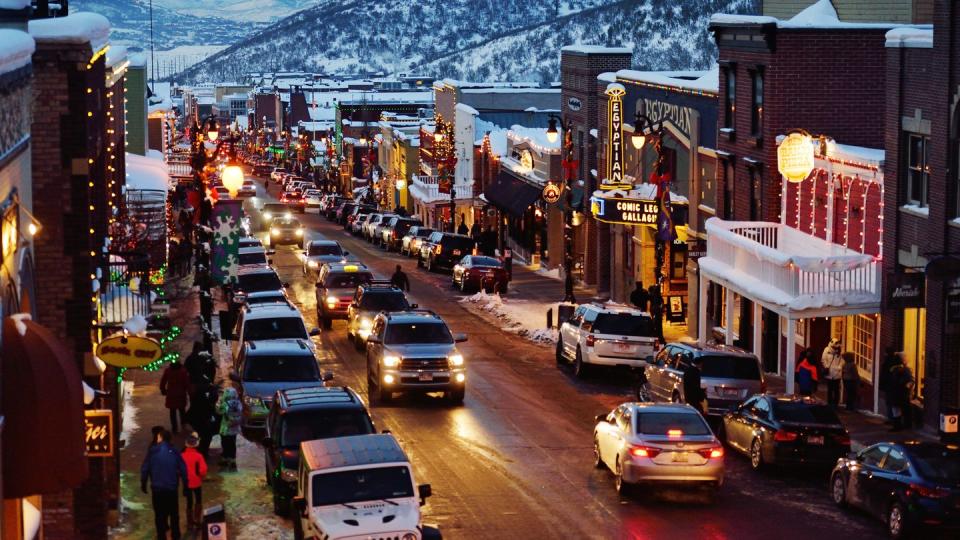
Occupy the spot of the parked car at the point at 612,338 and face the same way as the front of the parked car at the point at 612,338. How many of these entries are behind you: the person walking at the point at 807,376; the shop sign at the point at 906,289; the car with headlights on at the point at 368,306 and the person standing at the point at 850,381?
3

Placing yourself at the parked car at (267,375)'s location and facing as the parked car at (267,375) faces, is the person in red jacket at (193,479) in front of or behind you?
in front

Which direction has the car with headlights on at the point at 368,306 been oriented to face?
toward the camera

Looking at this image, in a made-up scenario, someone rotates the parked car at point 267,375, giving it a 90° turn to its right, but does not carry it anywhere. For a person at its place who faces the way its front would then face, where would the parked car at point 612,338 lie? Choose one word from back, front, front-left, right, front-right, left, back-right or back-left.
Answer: back-right

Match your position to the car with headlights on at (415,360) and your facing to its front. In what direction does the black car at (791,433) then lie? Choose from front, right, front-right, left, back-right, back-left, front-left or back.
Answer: front-left

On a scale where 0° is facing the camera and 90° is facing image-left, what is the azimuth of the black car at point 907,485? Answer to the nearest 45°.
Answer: approximately 135°

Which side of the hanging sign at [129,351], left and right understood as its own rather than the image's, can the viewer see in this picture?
front

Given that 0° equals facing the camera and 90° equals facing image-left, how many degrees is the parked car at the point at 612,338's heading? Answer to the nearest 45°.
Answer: approximately 135°

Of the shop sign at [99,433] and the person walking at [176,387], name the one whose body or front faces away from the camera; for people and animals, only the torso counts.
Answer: the person walking

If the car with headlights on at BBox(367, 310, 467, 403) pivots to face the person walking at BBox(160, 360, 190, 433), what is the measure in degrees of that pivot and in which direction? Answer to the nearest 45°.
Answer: approximately 45° to its right

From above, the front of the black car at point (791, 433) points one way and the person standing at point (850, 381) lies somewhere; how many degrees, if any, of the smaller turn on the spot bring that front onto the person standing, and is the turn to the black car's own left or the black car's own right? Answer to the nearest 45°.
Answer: approximately 45° to the black car's own right

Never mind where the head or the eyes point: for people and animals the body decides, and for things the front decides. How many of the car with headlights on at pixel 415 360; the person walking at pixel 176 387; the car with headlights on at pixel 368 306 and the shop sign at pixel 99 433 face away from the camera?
1

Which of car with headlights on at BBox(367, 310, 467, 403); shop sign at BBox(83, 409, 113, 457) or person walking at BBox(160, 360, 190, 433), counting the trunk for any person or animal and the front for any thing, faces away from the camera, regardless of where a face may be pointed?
the person walking

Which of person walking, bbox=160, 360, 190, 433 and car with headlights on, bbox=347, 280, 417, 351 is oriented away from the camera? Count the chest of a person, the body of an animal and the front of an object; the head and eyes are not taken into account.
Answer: the person walking

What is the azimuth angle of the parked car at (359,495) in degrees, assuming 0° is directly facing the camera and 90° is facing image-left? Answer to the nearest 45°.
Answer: approximately 0°

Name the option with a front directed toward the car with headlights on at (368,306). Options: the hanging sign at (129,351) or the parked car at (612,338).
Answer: the parked car

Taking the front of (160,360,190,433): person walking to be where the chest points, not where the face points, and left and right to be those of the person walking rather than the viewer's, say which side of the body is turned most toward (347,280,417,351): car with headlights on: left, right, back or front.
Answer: front
